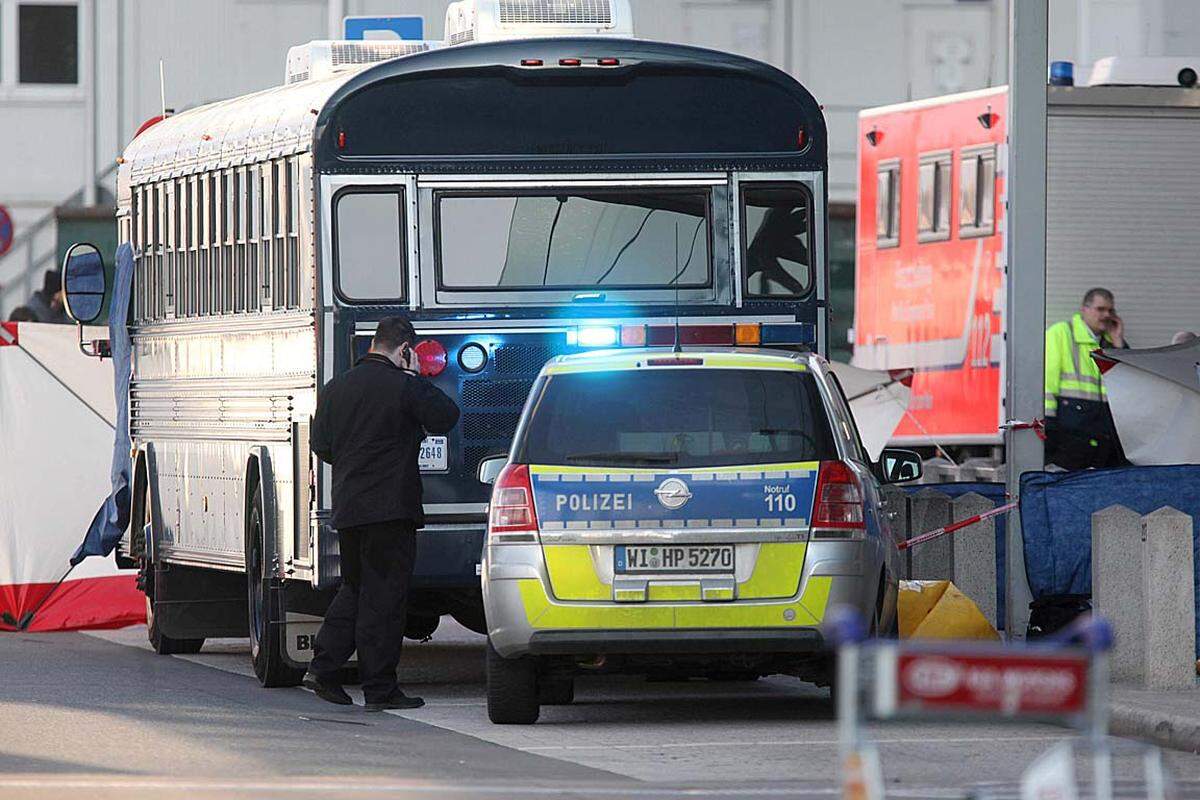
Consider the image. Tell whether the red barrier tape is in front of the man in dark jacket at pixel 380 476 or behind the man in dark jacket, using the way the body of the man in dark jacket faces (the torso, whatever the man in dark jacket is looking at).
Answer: in front

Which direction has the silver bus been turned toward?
away from the camera

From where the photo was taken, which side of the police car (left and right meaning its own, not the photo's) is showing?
back

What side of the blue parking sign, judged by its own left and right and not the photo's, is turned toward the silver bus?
front

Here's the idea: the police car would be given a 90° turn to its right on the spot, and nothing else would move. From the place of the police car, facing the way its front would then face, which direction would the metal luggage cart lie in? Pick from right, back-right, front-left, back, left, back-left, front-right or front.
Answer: right

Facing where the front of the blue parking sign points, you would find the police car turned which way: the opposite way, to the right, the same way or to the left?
the opposite way

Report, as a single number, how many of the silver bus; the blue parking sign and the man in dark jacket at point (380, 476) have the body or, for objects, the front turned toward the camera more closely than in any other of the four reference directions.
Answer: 1

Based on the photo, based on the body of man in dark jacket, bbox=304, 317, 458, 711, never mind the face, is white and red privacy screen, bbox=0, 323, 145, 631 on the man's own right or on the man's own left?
on the man's own left

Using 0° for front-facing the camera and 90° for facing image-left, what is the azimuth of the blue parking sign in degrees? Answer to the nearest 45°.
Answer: approximately 0°

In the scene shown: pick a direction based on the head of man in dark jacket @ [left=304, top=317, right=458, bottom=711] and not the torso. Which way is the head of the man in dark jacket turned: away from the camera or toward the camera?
away from the camera

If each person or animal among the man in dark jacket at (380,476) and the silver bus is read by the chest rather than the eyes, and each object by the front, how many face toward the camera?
0

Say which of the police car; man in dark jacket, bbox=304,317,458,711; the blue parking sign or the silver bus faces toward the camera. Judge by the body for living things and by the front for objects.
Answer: the blue parking sign

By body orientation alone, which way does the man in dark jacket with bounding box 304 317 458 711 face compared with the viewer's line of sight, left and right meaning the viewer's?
facing away from the viewer and to the right of the viewer

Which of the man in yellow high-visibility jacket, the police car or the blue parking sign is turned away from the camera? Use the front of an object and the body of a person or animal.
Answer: the police car
